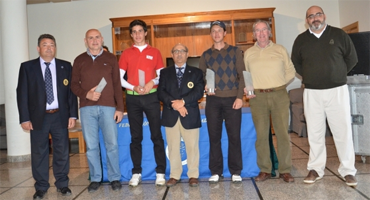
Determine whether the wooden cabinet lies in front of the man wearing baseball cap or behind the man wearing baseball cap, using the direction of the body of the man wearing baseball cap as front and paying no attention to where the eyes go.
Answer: behind

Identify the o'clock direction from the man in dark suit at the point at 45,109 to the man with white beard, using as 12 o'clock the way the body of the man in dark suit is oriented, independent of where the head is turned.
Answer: The man with white beard is roughly at 10 o'clock from the man in dark suit.

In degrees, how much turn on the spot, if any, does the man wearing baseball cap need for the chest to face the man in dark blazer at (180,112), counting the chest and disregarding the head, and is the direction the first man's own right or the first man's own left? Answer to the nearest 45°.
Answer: approximately 90° to the first man's own right

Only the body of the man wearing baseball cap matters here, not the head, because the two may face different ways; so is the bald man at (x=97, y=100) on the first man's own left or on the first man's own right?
on the first man's own right

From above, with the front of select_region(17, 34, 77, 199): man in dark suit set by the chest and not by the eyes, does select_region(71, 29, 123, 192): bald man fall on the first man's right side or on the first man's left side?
on the first man's left side

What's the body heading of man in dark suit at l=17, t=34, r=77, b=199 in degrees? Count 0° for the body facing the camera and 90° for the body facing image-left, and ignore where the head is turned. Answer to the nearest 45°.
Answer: approximately 0°

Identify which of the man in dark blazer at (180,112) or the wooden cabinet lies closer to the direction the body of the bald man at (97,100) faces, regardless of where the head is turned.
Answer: the man in dark blazer
